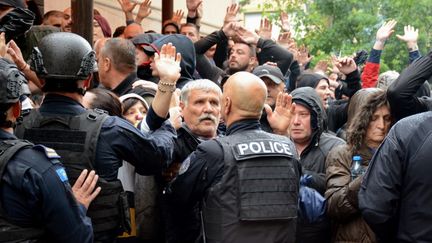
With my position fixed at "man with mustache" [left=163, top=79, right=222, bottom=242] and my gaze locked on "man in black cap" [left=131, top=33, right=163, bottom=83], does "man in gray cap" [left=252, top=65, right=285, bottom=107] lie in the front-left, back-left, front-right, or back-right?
front-right

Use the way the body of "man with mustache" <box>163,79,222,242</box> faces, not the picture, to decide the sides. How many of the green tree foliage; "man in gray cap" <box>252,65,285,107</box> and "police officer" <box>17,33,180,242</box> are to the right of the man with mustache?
1

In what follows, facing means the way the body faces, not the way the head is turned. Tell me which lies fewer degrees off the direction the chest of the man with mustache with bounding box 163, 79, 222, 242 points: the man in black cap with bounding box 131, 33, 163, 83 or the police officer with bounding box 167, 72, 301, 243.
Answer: the police officer

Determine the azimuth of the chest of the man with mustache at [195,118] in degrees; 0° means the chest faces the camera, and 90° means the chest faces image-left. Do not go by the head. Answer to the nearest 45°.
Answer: approximately 315°

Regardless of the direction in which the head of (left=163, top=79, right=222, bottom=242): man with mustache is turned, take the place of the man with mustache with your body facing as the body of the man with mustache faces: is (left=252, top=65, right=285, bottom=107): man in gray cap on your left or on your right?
on your left

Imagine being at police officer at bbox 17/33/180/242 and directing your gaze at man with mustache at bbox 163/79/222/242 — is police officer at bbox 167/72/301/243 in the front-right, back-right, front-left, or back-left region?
front-right

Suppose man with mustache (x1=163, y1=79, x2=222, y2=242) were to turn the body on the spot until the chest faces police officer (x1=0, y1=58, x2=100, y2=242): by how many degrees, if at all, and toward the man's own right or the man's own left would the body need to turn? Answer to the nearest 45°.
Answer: approximately 90° to the man's own right

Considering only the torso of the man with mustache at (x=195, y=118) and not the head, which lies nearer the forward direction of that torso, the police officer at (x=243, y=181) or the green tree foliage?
the police officer

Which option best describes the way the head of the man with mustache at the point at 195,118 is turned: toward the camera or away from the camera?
toward the camera

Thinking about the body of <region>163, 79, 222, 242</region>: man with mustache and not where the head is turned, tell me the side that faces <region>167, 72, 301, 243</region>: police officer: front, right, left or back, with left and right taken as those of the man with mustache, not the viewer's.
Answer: front

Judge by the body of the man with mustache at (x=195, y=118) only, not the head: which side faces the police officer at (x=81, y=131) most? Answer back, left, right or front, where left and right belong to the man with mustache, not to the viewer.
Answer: right

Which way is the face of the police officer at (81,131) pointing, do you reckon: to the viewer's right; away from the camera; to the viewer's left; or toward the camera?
away from the camera
